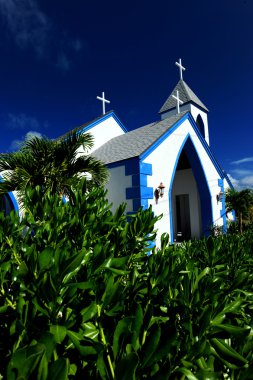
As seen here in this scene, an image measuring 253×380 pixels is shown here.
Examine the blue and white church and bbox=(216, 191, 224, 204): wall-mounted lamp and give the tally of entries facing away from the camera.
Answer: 0

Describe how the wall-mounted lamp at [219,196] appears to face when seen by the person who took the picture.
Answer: facing the viewer and to the right of the viewer

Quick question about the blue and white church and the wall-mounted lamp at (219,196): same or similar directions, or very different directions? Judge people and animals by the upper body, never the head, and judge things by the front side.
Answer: same or similar directions

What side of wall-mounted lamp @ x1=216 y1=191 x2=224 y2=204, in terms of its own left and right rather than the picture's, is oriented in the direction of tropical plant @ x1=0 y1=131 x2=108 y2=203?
right

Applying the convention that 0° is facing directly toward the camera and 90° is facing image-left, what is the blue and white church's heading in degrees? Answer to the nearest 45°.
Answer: approximately 315°

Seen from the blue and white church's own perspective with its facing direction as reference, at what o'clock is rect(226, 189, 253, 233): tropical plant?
The tropical plant is roughly at 10 o'clock from the blue and white church.

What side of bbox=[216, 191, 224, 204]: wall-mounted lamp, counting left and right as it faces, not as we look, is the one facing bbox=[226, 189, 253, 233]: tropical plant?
left
